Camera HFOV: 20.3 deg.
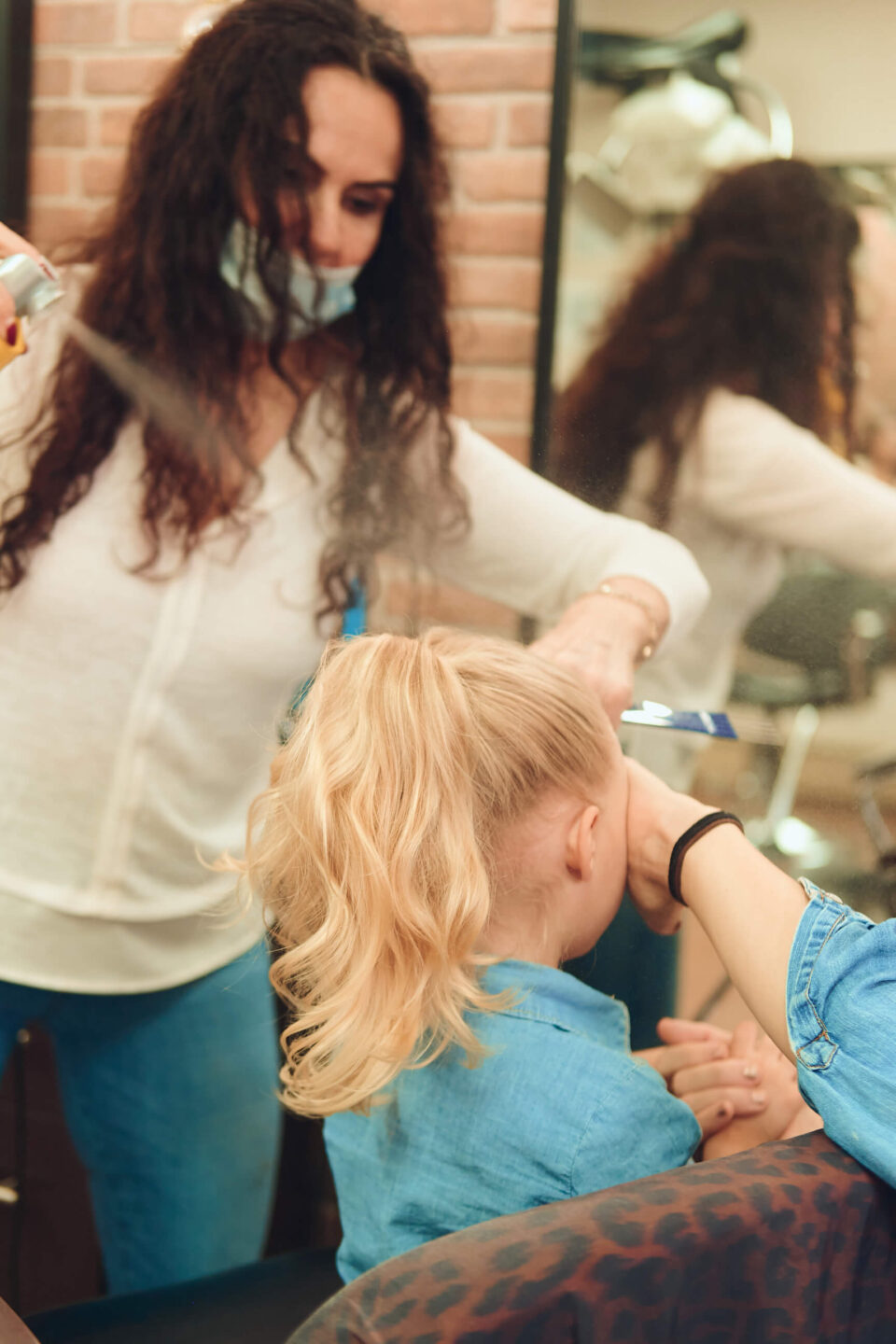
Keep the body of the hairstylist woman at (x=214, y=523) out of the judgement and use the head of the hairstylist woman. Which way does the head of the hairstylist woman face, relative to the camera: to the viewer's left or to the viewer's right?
to the viewer's right

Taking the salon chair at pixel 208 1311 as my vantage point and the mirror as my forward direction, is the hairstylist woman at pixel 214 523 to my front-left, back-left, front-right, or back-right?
front-left

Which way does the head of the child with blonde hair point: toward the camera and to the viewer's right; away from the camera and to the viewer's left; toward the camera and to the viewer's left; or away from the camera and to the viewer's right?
away from the camera and to the viewer's right

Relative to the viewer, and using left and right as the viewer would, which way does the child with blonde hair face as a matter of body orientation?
facing away from the viewer and to the right of the viewer

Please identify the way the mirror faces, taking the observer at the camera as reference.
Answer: facing the viewer and to the left of the viewer

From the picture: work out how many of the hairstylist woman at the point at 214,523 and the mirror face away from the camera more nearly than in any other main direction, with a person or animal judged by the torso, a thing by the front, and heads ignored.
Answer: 0

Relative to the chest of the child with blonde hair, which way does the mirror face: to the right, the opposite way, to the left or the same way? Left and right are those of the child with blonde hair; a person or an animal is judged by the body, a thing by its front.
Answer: the opposite way

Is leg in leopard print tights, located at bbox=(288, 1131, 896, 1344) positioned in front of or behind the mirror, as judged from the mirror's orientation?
in front
